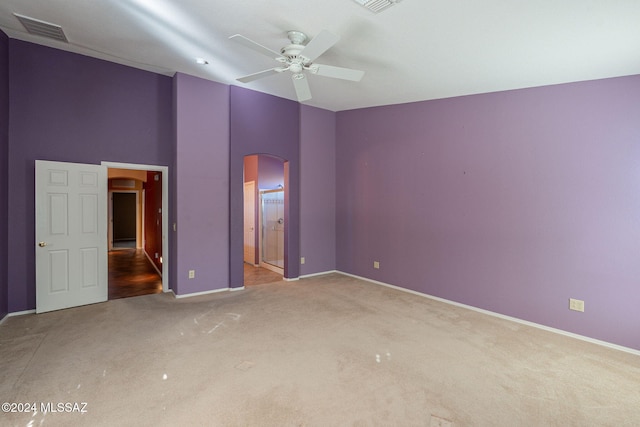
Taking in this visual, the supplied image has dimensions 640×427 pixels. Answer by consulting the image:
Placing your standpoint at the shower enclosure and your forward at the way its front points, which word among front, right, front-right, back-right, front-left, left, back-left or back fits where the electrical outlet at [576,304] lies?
left

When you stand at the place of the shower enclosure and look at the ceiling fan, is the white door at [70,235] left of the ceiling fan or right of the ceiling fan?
right

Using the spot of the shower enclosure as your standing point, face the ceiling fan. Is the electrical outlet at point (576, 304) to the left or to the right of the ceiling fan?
left

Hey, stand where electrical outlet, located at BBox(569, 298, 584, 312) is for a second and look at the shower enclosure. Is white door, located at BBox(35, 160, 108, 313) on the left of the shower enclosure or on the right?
left

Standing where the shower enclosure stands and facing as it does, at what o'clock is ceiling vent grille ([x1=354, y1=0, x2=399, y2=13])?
The ceiling vent grille is roughly at 10 o'clock from the shower enclosure.

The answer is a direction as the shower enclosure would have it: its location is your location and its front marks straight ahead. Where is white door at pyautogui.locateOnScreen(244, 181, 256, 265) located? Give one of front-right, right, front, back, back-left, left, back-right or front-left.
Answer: right

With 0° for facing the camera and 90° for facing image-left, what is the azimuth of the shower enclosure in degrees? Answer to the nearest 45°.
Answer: approximately 45°

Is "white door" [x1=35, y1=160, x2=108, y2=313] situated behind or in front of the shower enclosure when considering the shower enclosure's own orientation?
in front

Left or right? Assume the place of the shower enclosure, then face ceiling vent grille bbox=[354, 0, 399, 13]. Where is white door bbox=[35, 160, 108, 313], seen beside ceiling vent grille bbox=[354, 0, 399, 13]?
right
